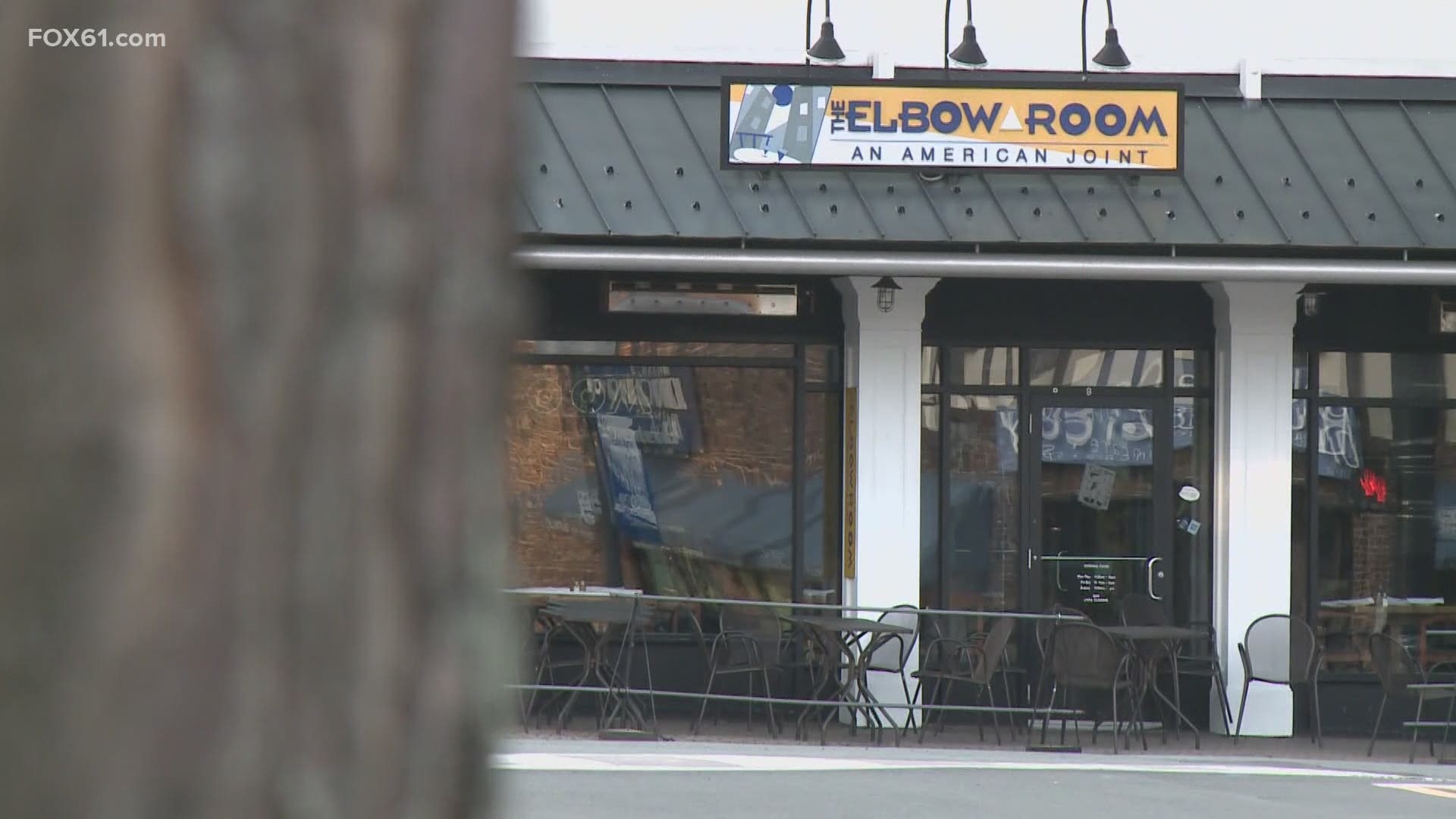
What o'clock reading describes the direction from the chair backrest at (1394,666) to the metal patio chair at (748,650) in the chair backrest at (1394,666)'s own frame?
The metal patio chair is roughly at 7 o'clock from the chair backrest.

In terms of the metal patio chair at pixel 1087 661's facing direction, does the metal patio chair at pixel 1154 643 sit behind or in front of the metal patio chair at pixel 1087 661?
in front

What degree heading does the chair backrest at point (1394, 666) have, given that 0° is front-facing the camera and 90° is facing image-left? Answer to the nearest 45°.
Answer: approximately 225°

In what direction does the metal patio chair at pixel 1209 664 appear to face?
to the viewer's left

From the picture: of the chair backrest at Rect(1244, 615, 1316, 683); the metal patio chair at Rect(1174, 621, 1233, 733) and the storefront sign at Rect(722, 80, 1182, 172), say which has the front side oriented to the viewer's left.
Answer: the metal patio chair

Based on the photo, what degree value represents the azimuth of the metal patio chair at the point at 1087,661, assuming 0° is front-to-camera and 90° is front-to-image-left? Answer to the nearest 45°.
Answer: approximately 225°

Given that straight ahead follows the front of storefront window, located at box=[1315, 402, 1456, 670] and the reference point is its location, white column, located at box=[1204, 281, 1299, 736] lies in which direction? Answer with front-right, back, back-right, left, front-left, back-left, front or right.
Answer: front-right

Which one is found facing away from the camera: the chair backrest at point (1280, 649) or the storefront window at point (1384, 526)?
the chair backrest

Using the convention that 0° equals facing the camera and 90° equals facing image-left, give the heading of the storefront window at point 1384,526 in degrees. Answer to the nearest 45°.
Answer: approximately 0°

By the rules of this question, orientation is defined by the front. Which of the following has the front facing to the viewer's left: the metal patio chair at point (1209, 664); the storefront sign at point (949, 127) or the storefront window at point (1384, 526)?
the metal patio chair

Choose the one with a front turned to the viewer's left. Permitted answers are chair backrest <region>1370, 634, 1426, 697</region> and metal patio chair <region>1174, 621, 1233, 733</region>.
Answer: the metal patio chair
